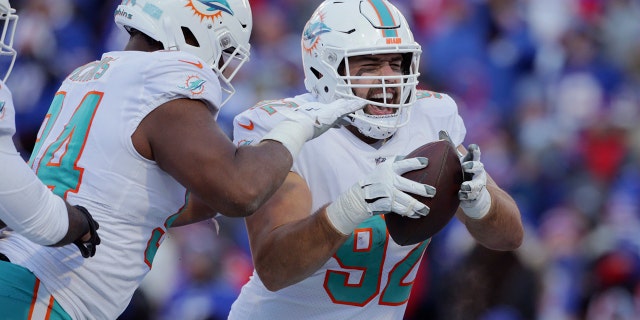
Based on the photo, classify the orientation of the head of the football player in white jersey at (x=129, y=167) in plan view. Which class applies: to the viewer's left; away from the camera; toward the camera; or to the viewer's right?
to the viewer's right

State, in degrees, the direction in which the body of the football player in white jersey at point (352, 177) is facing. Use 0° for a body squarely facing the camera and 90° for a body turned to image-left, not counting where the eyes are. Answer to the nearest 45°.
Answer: approximately 315°

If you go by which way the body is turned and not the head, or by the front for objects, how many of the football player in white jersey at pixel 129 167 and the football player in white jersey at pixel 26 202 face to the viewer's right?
2

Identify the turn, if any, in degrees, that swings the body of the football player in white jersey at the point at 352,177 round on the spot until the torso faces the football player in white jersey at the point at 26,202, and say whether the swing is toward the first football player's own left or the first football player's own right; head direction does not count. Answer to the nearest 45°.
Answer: approximately 90° to the first football player's own right

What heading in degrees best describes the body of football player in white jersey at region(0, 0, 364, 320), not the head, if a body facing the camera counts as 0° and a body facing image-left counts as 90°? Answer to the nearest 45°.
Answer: approximately 270°

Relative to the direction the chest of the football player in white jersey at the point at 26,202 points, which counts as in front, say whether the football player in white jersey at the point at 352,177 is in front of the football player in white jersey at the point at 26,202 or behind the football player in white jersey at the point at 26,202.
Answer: in front

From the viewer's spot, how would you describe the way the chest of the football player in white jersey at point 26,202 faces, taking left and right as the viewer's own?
facing to the right of the viewer

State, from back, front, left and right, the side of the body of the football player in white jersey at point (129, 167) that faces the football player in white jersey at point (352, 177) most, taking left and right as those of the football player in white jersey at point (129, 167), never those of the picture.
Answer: front

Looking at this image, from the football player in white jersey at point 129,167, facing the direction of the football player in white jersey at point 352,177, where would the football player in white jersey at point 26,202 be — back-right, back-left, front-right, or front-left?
back-right

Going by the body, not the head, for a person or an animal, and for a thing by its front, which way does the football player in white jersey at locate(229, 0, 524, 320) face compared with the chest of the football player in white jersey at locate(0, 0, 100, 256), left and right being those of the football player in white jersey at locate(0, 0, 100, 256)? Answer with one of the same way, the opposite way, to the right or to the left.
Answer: to the right
